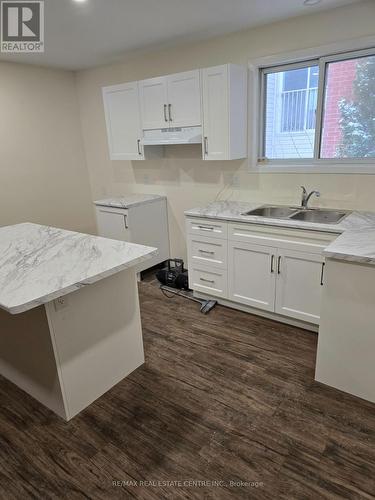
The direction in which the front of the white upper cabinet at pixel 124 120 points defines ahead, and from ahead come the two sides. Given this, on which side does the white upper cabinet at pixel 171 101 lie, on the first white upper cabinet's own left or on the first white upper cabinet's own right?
on the first white upper cabinet's own left

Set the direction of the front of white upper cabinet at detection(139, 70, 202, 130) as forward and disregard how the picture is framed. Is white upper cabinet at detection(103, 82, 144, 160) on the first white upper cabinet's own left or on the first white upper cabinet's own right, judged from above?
on the first white upper cabinet's own right

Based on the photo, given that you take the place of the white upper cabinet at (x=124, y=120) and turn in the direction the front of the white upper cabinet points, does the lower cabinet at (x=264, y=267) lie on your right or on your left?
on your left

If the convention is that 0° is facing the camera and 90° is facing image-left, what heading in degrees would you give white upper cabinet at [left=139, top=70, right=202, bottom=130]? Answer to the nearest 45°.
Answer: approximately 45°

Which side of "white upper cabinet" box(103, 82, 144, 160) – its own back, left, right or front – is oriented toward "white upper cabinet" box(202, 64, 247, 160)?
left

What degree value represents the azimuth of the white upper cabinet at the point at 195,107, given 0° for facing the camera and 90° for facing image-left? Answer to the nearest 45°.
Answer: approximately 45°
